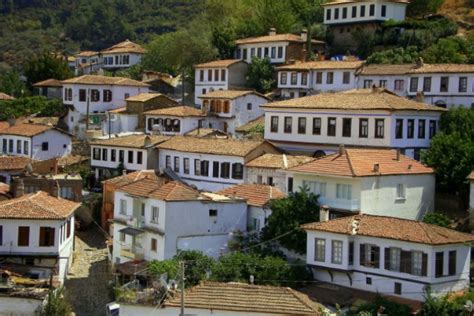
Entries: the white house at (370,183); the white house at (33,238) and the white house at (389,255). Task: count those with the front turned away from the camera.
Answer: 0

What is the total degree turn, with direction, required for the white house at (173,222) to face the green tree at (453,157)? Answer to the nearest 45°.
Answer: approximately 135° to its left

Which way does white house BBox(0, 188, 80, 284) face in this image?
toward the camera

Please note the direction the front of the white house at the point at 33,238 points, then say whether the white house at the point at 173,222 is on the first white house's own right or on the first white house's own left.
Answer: on the first white house's own left

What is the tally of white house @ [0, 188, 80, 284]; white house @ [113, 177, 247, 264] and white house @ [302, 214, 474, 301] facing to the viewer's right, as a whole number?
0

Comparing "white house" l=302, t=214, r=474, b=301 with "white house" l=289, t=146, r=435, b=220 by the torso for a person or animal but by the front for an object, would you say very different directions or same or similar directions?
same or similar directions

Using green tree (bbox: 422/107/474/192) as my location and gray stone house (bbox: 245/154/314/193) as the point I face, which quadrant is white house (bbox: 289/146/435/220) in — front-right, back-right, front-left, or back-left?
front-left

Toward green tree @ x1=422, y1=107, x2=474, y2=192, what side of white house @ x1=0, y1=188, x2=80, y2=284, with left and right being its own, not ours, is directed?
left

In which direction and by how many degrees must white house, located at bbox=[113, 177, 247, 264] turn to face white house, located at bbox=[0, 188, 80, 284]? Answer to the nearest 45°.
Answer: approximately 45° to its right

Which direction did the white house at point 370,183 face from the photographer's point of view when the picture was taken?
facing the viewer and to the left of the viewer

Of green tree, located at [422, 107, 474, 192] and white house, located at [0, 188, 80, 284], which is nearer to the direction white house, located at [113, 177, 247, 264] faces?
the white house

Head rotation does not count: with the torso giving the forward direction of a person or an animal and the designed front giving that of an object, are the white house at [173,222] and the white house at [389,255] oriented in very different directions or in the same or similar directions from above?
same or similar directions

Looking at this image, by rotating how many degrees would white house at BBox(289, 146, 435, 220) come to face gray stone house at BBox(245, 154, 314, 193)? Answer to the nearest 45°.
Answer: approximately 90° to its right

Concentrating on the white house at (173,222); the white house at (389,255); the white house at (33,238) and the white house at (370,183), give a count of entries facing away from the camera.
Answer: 0
